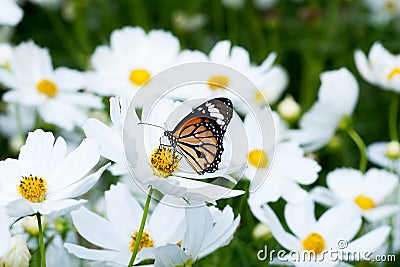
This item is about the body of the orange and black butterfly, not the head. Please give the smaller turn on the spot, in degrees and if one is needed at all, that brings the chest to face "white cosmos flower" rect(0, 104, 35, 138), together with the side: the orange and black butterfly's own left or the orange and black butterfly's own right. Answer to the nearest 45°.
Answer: approximately 45° to the orange and black butterfly's own right

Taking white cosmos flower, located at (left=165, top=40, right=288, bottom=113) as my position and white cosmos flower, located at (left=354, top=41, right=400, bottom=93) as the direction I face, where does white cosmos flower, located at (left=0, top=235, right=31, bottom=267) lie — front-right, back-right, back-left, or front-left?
back-right

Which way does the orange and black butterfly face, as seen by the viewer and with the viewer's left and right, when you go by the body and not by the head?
facing to the left of the viewer
